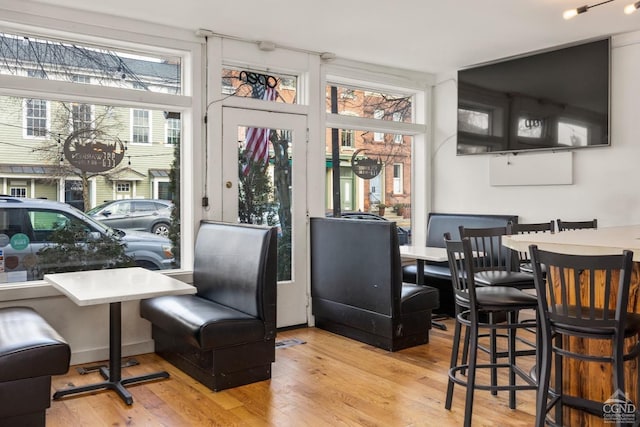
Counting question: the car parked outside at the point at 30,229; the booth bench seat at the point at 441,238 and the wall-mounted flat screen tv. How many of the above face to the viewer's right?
1

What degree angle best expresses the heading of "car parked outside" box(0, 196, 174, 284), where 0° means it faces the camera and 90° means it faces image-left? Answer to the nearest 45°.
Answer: approximately 270°

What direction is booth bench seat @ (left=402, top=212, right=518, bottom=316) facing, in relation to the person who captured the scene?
facing the viewer and to the left of the viewer

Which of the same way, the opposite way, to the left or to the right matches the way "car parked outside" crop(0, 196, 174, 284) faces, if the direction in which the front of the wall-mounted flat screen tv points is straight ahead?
the opposite way

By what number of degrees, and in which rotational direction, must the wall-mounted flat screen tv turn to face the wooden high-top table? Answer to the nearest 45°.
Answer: approximately 45° to its left

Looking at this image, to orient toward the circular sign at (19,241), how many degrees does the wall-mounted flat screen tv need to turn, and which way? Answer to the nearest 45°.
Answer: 0° — it already faces it

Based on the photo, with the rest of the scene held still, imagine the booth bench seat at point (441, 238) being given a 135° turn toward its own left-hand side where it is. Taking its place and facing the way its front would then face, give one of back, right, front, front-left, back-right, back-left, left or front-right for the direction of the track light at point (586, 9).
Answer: front-right

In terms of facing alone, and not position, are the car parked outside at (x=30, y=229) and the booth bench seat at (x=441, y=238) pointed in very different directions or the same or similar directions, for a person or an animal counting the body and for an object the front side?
very different directions

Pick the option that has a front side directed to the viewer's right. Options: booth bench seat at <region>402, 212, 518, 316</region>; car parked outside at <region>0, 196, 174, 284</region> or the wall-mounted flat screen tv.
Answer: the car parked outside

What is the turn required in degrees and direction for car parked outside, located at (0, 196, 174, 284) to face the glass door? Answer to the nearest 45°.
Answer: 0° — it already faces it
